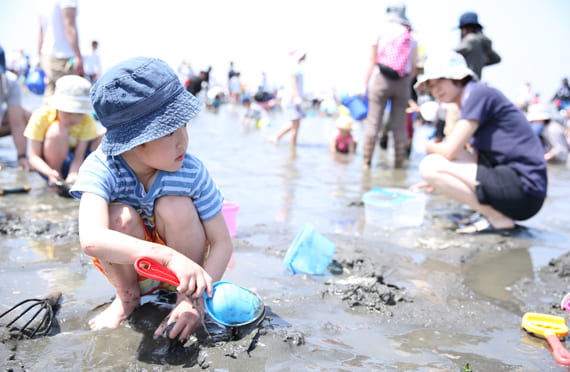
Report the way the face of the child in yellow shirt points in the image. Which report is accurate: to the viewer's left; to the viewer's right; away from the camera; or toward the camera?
toward the camera

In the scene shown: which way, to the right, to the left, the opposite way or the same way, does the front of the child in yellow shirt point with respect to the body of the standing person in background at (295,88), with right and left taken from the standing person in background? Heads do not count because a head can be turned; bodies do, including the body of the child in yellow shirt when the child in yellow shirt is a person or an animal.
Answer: to the right

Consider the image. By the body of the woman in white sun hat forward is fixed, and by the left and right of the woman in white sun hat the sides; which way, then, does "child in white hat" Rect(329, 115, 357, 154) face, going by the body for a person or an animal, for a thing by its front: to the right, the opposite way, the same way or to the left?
to the left

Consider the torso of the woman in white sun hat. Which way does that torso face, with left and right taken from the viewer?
facing to the left of the viewer

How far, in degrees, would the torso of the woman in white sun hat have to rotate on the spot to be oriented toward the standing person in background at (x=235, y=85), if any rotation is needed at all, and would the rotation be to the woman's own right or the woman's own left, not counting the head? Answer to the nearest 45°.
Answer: approximately 45° to the woman's own right

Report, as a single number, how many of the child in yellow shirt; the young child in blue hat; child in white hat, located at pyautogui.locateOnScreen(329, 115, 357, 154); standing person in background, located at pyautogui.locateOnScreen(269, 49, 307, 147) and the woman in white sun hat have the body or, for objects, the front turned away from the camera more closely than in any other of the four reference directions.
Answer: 0

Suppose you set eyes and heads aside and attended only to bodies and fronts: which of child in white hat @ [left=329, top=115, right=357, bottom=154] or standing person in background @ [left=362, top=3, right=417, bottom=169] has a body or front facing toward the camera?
the child in white hat

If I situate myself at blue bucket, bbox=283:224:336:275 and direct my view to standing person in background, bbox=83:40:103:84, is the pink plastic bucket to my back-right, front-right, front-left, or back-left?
front-left

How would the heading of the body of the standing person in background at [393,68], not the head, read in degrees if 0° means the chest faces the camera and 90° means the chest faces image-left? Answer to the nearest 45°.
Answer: approximately 180°

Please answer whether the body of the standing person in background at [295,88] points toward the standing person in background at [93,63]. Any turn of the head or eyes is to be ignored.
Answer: no

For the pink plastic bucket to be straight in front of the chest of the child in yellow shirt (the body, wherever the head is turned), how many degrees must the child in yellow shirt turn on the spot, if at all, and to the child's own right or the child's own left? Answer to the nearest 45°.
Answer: approximately 45° to the child's own left

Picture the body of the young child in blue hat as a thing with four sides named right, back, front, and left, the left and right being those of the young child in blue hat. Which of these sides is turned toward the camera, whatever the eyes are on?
front

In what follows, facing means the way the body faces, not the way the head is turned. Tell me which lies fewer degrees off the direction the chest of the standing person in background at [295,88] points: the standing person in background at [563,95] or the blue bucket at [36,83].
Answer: the standing person in background

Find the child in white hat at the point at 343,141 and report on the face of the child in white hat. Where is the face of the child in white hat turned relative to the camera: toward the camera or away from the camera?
toward the camera

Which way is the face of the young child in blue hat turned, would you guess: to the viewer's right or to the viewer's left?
to the viewer's right

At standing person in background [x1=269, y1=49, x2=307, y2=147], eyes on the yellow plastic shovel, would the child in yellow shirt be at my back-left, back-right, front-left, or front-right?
front-right

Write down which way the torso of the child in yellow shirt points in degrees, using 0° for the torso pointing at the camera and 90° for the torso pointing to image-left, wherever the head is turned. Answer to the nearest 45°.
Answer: approximately 0°

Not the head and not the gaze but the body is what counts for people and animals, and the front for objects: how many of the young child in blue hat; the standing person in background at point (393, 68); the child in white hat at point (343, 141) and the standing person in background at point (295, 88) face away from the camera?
1
